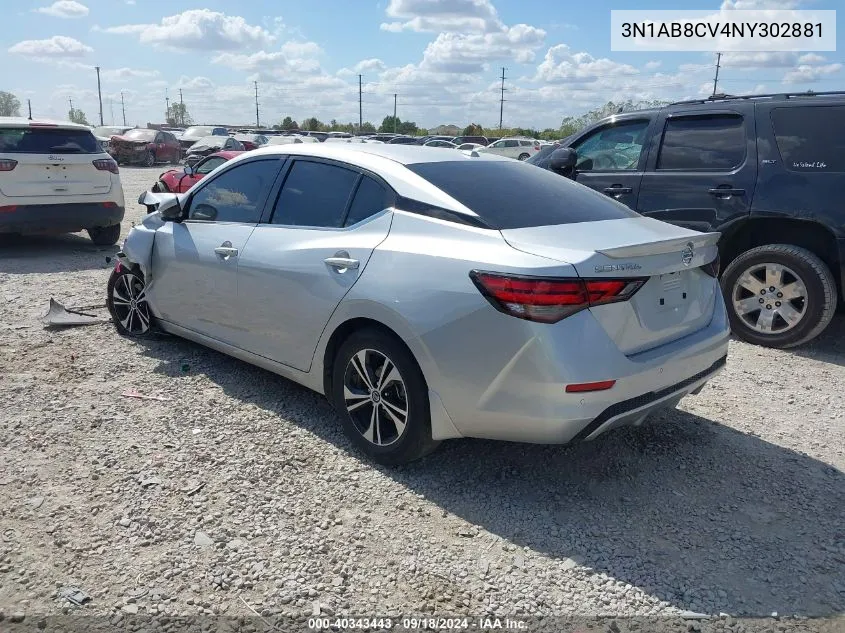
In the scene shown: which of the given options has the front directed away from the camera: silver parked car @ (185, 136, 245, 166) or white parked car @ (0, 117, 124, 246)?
the white parked car

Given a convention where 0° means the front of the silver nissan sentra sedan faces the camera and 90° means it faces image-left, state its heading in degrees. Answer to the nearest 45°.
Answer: approximately 135°

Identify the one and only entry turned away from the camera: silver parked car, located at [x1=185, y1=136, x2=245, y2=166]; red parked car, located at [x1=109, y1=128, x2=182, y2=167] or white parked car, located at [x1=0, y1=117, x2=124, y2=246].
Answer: the white parked car

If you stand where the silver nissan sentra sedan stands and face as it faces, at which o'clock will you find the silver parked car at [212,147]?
The silver parked car is roughly at 1 o'clock from the silver nissan sentra sedan.

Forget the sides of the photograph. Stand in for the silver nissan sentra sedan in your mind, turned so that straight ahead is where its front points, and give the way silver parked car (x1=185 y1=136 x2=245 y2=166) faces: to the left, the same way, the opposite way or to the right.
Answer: to the left

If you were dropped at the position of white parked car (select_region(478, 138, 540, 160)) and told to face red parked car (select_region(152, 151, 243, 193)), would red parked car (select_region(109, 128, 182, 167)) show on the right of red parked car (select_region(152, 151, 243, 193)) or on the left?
right

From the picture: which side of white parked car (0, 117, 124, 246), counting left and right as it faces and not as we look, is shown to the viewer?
back

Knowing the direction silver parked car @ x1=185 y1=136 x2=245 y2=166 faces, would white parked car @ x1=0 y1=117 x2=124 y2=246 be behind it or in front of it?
in front

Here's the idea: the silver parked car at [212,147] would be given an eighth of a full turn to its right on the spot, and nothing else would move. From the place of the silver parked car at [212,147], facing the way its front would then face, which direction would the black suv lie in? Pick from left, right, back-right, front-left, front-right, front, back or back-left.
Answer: left

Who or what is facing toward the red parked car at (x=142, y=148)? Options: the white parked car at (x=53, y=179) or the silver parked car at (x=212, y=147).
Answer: the white parked car

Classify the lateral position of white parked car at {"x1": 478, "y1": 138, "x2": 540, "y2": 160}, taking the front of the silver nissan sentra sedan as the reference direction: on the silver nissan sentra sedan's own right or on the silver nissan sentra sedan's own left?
on the silver nissan sentra sedan's own right

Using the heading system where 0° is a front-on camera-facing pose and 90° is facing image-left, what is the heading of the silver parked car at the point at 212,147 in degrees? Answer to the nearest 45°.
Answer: approximately 45°

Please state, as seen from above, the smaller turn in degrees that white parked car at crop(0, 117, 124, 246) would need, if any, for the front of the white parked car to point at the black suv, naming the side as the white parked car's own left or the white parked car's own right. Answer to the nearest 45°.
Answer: approximately 135° to the white parked car's own right

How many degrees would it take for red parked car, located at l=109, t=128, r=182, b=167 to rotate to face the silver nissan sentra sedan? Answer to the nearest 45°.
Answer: approximately 45° to its left

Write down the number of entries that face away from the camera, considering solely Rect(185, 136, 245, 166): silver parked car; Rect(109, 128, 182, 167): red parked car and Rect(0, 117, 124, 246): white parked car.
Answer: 1

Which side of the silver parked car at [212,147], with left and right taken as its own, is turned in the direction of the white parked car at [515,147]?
back
